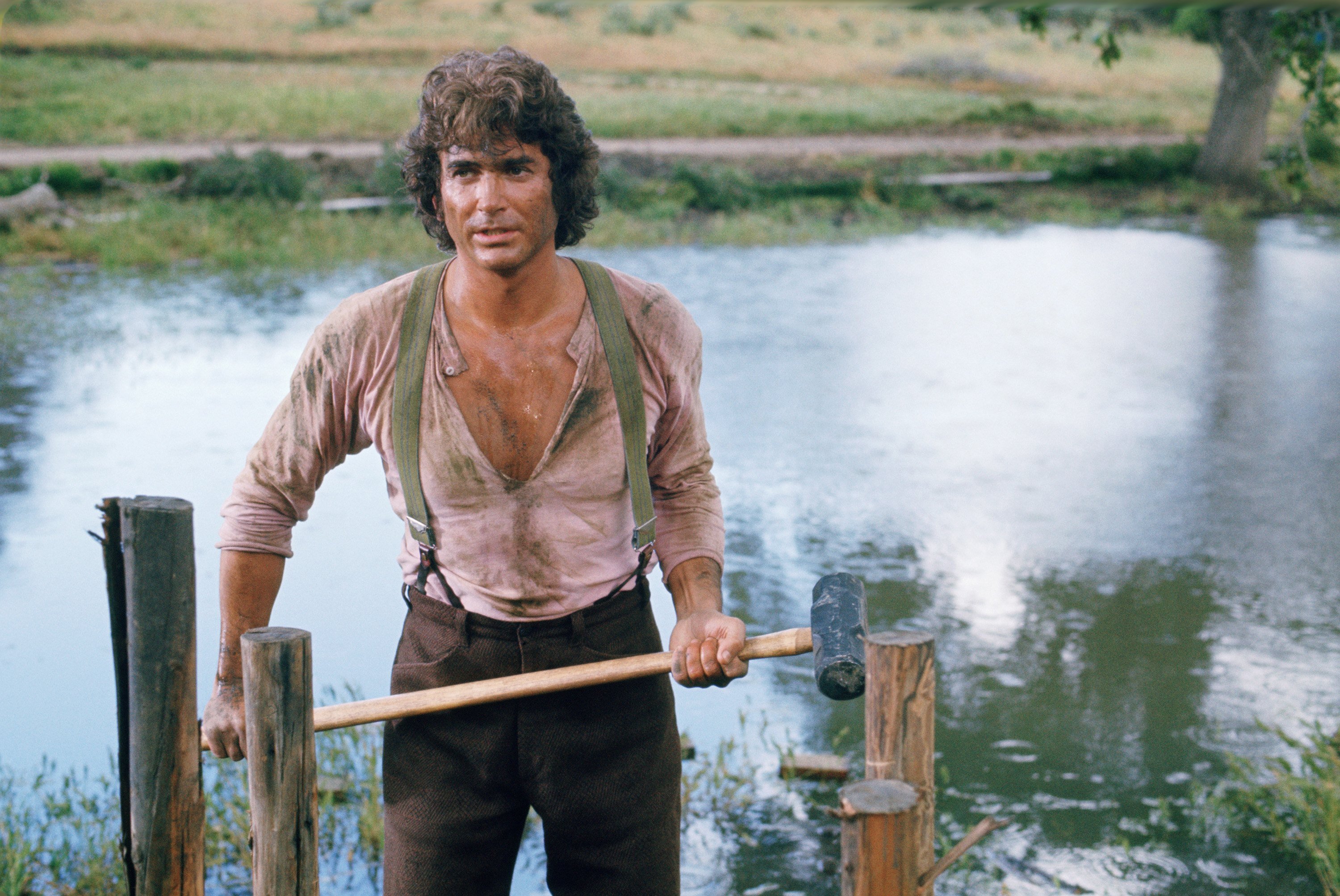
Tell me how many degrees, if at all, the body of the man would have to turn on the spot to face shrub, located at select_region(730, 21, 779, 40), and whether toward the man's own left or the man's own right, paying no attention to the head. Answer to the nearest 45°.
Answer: approximately 180°

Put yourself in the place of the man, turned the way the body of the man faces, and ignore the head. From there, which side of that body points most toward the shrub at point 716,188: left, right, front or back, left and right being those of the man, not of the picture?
back

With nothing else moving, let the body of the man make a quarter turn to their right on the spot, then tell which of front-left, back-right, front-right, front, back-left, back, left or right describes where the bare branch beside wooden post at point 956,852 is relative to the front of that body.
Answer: back-left

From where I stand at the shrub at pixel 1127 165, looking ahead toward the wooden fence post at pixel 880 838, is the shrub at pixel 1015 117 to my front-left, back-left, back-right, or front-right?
back-right

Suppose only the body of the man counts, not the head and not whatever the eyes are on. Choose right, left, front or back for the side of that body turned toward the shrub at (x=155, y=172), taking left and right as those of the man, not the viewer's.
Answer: back

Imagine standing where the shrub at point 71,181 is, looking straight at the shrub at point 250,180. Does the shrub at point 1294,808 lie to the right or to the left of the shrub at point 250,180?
right

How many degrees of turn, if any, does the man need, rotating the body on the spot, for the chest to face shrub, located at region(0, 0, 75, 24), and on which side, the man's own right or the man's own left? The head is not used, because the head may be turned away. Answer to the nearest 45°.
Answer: approximately 180°

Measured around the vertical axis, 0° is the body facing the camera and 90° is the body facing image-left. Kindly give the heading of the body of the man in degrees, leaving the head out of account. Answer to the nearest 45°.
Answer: approximately 0°

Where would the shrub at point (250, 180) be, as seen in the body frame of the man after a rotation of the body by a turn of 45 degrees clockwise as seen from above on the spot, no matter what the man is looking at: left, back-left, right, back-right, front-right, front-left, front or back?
back-right

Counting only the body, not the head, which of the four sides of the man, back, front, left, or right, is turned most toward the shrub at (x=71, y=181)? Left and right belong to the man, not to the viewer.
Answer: back

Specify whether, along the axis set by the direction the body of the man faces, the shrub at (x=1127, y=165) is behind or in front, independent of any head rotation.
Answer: behind

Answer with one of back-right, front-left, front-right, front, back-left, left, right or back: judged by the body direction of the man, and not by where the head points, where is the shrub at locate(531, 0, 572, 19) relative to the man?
back

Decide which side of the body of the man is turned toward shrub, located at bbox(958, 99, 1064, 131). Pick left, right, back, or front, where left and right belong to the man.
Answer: back

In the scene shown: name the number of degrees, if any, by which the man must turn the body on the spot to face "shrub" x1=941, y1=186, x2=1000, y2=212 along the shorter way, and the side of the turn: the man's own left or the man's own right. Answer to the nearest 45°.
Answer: approximately 180°

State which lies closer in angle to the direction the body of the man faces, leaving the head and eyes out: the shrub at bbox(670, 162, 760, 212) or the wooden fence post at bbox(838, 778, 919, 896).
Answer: the wooden fence post
